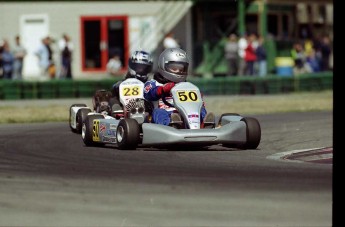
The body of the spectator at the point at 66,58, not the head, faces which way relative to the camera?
toward the camera

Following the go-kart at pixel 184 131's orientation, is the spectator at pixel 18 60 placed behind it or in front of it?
behind

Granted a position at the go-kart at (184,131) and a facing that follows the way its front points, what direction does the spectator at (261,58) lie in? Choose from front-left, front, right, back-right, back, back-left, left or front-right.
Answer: back-left

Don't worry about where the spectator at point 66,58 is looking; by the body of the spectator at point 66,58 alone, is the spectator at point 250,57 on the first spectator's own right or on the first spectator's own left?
on the first spectator's own left

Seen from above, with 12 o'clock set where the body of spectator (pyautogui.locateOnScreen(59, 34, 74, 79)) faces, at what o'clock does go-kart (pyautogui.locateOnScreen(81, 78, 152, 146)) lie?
The go-kart is roughly at 12 o'clock from the spectator.
